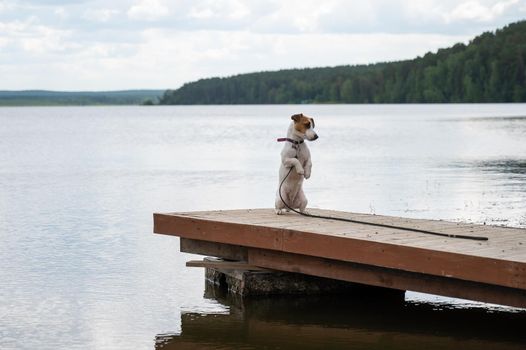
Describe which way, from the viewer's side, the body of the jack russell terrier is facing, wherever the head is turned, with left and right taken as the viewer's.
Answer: facing the viewer and to the right of the viewer
